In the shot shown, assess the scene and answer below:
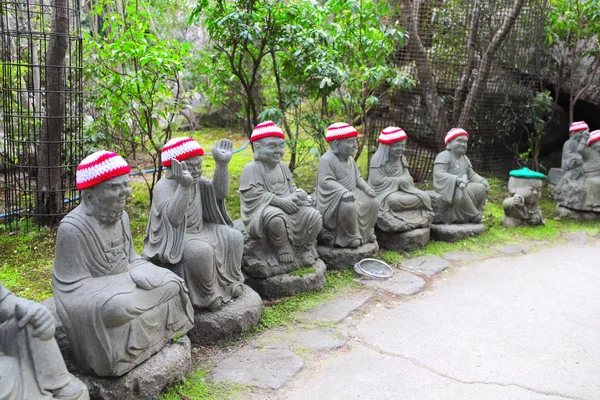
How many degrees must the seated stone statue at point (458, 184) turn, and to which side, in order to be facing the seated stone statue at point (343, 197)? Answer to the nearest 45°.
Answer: approximately 90° to its right

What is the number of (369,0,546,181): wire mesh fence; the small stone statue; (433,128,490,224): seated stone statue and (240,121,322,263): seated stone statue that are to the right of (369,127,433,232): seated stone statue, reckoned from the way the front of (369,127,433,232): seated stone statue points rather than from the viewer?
1

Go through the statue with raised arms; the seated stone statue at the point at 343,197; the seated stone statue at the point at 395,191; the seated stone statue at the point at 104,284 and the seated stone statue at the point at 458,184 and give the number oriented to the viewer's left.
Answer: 0

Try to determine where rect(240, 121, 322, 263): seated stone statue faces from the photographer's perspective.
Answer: facing the viewer and to the right of the viewer

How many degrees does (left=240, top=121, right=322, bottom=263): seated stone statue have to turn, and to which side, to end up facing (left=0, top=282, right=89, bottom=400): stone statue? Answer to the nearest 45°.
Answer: approximately 90° to its right

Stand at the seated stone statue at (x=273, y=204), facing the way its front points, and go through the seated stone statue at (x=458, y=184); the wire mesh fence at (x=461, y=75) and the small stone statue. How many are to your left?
3

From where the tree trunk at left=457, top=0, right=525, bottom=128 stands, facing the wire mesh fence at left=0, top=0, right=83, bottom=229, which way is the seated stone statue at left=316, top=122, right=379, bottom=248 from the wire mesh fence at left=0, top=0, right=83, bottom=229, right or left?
left

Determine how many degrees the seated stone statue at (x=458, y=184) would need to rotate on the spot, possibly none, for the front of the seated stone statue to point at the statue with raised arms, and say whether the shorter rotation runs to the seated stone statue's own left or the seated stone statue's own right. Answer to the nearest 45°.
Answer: approximately 90° to the seated stone statue's own right

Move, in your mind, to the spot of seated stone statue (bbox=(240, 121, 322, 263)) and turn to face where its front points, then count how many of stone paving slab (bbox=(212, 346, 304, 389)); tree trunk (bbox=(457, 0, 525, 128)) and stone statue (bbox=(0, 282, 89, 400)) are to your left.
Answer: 1

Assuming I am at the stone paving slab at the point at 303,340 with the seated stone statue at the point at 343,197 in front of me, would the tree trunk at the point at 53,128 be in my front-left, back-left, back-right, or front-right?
front-left

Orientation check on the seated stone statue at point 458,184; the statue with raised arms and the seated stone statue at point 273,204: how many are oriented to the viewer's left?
0

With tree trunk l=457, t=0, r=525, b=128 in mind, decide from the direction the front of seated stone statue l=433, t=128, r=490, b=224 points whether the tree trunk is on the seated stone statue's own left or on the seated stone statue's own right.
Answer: on the seated stone statue's own left

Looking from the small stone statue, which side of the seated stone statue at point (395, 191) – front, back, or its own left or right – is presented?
left

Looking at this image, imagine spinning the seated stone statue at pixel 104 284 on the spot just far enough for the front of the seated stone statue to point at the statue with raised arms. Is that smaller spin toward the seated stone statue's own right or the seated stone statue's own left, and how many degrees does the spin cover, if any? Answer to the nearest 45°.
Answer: approximately 90° to the seated stone statue's own left

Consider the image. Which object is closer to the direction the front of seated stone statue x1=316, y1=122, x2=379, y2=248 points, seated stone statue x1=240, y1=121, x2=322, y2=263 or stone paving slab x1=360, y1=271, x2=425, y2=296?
the stone paving slab

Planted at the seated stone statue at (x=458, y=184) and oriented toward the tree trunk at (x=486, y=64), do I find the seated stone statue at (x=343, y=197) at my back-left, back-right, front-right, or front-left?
back-left

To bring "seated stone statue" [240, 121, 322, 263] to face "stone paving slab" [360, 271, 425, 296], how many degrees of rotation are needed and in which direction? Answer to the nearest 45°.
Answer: approximately 45° to its left

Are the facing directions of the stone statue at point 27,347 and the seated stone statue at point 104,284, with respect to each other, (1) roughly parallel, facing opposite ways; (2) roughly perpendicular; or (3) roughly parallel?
roughly parallel

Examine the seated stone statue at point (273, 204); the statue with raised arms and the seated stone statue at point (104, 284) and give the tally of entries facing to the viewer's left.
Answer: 0

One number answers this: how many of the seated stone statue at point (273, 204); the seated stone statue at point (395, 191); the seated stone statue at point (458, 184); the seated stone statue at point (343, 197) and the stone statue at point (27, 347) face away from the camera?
0
